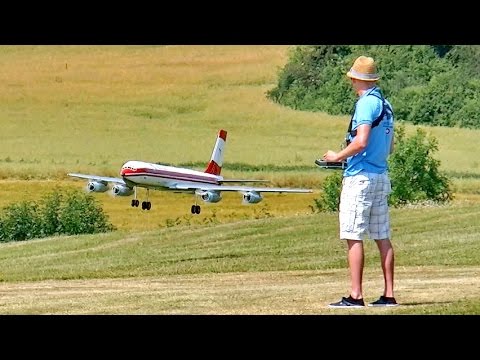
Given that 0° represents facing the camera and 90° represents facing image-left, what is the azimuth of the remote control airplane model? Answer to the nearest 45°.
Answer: approximately 45°

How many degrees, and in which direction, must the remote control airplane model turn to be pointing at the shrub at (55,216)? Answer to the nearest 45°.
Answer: approximately 45° to its right

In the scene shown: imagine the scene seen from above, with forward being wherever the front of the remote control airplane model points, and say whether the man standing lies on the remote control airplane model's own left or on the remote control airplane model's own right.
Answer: on the remote control airplane model's own left

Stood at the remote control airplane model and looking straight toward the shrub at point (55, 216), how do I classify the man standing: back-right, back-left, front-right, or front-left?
back-left
